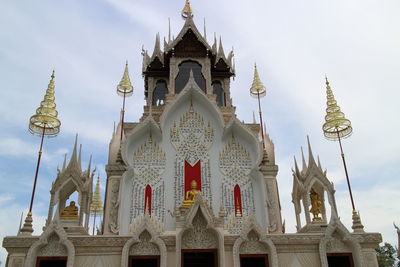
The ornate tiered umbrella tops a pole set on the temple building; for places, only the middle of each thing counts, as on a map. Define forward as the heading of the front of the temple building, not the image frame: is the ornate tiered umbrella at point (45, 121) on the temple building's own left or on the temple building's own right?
on the temple building's own right

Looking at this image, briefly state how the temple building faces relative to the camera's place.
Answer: facing the viewer

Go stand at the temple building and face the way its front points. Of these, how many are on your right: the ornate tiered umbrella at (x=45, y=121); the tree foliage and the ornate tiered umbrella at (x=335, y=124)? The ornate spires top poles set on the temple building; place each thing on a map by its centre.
1

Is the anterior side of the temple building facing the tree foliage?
no
